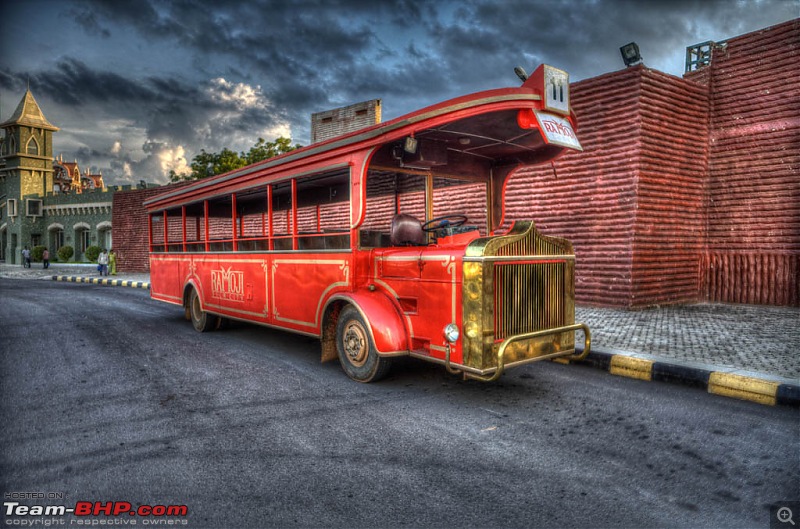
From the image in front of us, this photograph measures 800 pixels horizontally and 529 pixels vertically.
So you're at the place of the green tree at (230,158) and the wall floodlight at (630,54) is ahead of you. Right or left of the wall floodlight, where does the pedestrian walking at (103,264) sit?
right

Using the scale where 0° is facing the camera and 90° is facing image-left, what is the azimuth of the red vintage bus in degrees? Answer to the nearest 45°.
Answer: approximately 315°

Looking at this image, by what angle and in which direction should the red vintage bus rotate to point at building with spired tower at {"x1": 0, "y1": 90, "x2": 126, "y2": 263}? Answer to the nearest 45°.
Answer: approximately 180°

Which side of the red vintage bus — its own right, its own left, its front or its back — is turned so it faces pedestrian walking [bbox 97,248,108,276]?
back

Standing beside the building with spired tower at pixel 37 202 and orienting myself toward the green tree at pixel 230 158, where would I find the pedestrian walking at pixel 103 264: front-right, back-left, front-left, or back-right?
front-right

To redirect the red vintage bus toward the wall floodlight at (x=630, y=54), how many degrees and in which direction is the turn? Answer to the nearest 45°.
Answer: approximately 90° to its left

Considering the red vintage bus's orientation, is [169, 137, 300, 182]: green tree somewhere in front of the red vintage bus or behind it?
behind

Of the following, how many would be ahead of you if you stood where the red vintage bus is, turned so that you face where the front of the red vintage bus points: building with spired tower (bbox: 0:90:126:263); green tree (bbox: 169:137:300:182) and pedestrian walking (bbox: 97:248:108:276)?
0
